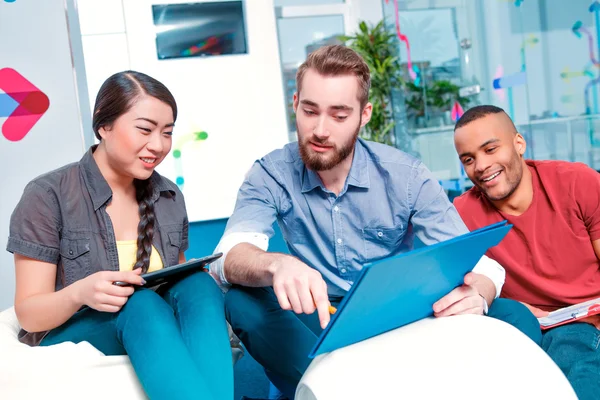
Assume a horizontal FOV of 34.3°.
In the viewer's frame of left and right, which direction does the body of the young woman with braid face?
facing the viewer and to the right of the viewer

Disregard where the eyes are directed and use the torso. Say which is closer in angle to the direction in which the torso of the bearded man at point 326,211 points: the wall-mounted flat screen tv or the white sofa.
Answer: the white sofa

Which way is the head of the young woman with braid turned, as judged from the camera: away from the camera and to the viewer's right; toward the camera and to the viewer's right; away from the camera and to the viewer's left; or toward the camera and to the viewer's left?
toward the camera and to the viewer's right

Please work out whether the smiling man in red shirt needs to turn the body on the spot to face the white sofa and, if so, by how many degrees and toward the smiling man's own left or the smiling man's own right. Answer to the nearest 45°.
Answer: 0° — they already face it

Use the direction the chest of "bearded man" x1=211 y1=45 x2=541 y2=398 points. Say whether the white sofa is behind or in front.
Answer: in front

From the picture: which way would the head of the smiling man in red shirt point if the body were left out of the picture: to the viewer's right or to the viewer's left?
to the viewer's left

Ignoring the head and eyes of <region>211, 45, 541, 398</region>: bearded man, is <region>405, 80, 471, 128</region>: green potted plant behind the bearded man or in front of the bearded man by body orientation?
behind

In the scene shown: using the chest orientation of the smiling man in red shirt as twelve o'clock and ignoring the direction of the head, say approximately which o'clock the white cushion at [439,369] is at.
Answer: The white cushion is roughly at 1 o'clock from the smiling man in red shirt.

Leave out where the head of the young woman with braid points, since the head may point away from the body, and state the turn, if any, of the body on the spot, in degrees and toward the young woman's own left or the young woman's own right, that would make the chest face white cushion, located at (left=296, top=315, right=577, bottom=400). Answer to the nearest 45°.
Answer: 0° — they already face it
